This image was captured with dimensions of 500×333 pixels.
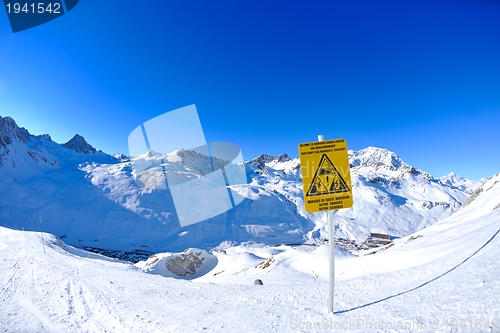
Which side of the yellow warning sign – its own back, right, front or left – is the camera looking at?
front
